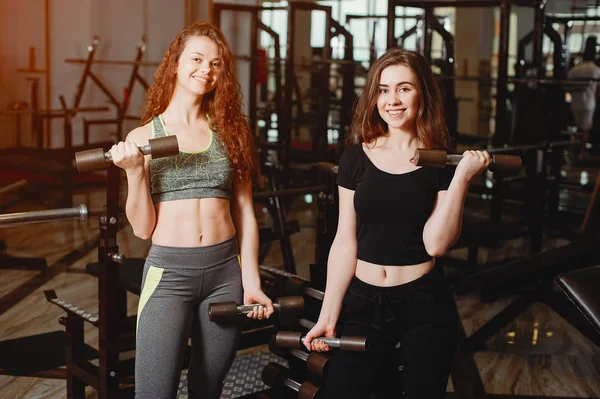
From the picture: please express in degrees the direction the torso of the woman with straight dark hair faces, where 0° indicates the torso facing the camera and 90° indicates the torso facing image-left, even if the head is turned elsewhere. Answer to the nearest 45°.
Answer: approximately 0°

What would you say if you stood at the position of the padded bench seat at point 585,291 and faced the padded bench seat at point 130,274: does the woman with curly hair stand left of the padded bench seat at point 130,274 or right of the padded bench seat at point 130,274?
left

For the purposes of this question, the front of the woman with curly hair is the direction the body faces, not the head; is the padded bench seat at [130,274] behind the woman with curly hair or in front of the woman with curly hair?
behind

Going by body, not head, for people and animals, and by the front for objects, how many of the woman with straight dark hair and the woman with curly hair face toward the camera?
2
